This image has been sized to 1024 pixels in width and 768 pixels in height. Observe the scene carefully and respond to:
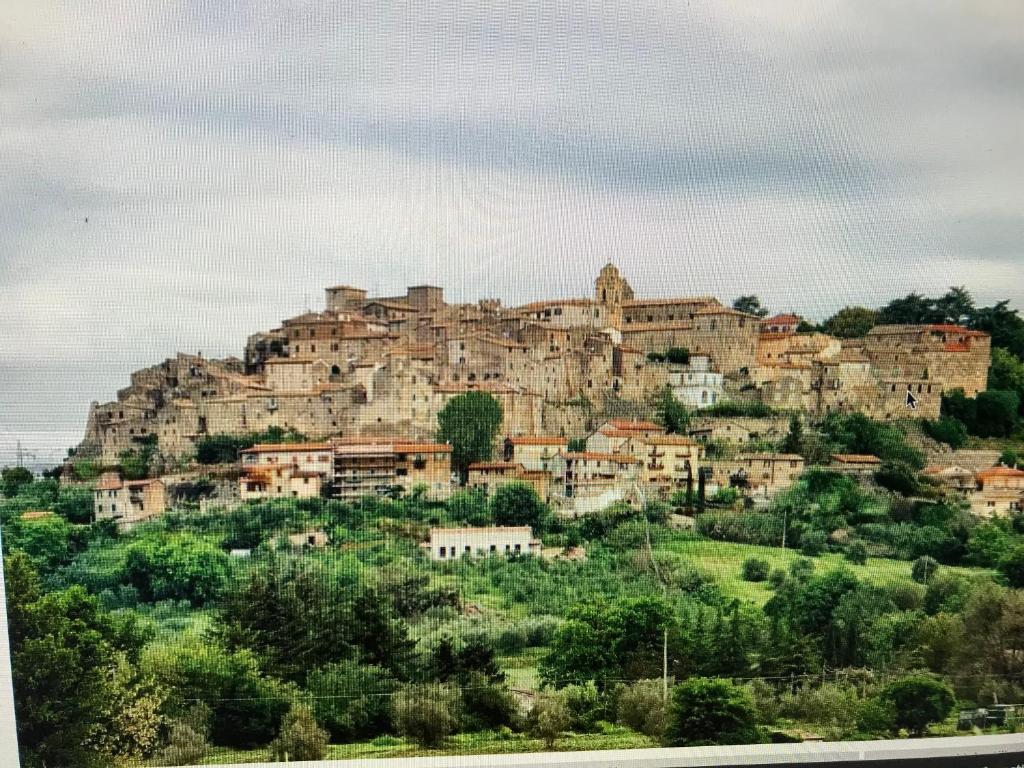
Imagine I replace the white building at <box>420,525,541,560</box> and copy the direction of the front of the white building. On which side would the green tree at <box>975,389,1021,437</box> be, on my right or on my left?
on my left

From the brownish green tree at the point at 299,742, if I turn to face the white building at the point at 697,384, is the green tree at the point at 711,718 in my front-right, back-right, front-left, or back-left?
front-right

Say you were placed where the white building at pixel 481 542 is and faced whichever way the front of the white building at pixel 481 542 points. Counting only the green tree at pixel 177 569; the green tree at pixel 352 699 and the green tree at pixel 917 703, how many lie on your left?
1

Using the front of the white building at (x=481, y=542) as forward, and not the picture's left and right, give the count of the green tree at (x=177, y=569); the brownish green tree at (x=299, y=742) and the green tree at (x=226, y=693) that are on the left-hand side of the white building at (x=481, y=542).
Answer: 0

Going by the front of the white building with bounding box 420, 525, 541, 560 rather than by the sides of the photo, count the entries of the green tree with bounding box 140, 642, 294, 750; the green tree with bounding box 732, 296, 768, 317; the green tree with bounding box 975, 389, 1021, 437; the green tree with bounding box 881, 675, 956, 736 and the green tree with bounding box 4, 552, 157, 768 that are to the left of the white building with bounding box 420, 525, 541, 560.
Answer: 3

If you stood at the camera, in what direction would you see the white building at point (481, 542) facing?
facing the viewer

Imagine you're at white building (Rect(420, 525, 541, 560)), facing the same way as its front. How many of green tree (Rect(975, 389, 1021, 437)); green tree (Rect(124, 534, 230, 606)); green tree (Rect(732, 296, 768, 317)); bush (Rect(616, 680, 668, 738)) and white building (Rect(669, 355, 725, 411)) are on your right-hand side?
1

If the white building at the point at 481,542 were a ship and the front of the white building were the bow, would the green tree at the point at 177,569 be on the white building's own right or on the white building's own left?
on the white building's own right

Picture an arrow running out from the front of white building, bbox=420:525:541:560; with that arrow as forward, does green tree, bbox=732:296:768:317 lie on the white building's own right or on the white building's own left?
on the white building's own left
